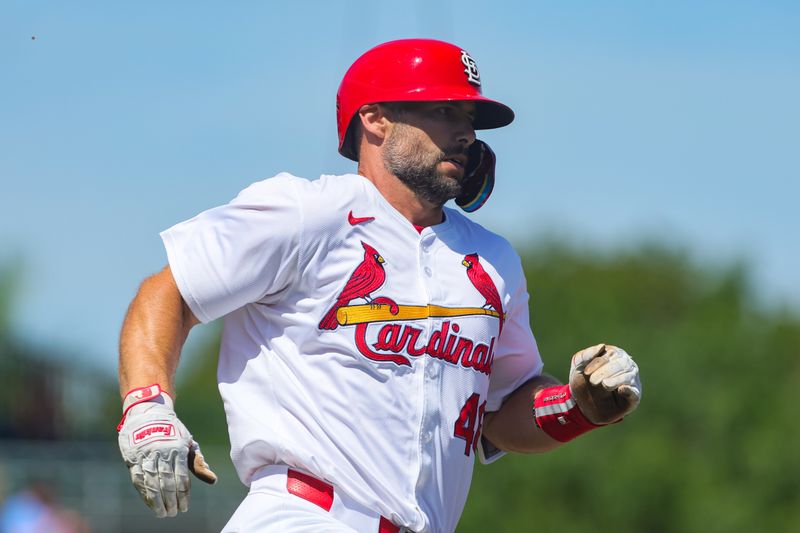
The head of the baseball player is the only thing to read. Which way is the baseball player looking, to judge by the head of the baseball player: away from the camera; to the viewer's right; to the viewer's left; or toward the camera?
to the viewer's right

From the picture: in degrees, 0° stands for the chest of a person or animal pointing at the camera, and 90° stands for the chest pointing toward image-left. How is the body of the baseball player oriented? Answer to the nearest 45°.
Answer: approximately 315°
